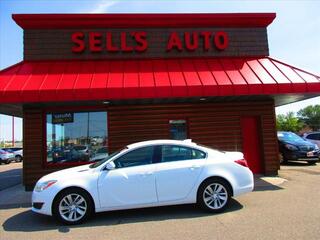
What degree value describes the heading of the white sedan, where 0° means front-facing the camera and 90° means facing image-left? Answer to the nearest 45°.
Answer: approximately 90°

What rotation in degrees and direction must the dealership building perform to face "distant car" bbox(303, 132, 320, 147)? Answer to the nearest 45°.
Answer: approximately 135° to its left

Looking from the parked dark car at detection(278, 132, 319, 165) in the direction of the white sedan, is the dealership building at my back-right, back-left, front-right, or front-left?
front-right

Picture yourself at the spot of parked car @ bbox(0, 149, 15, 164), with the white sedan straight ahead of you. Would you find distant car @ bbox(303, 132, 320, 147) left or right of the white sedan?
left

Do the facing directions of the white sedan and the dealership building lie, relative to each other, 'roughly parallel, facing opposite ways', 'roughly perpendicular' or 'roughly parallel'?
roughly perpendicular

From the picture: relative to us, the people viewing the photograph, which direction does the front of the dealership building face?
facing the viewer
